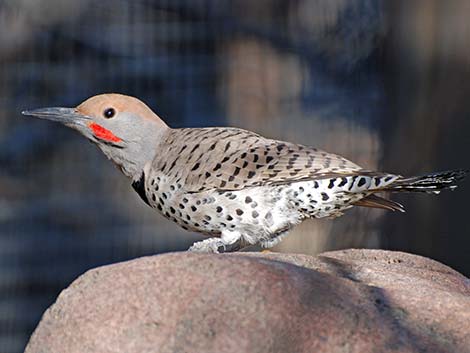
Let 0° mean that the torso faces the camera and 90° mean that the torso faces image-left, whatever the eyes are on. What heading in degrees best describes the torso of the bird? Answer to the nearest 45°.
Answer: approximately 90°
